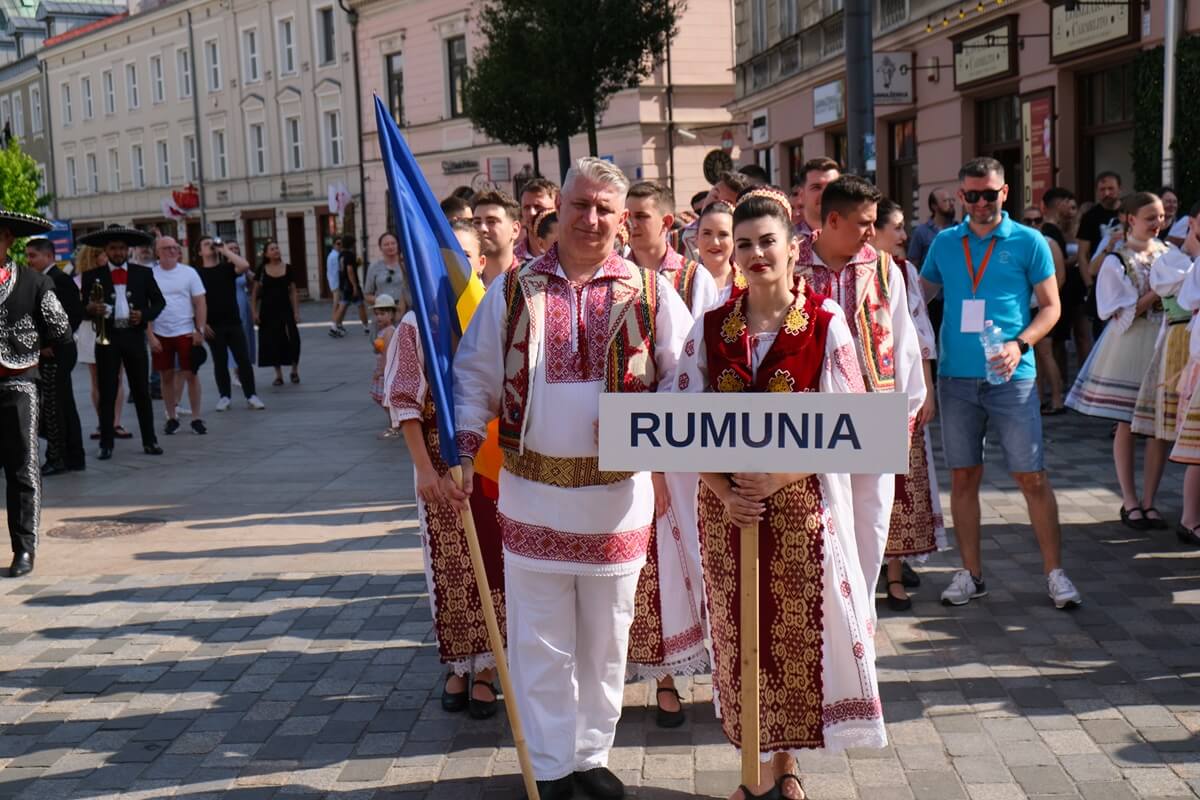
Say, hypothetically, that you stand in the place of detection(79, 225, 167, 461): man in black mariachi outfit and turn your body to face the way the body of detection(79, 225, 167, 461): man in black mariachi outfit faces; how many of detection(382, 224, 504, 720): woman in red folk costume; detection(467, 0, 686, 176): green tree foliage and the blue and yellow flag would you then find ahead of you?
2

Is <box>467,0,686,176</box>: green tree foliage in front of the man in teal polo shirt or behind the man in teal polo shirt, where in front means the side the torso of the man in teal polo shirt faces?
behind

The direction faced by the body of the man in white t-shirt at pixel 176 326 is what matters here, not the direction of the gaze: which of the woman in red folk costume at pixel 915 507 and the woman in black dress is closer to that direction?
the woman in red folk costume

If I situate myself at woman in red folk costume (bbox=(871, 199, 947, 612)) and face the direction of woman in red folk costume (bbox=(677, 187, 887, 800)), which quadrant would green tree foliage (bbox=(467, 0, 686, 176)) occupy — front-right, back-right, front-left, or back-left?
back-right

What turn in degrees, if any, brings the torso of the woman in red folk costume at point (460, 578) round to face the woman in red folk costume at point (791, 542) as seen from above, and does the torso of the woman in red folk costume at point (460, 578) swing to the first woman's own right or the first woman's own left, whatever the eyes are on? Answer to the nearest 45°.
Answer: approximately 45° to the first woman's own left

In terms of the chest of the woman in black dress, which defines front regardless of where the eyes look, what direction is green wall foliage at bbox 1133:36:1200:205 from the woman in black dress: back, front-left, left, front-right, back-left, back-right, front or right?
front-left

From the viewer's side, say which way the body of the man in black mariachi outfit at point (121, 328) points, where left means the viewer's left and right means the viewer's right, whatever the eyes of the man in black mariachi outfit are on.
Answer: facing the viewer

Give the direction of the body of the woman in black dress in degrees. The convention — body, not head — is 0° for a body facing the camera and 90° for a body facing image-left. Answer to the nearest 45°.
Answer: approximately 0°

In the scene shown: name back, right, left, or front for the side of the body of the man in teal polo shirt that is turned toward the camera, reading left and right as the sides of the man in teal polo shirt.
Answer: front

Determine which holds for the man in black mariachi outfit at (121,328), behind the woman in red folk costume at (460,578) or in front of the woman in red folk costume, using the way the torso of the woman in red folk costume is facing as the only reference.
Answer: behind

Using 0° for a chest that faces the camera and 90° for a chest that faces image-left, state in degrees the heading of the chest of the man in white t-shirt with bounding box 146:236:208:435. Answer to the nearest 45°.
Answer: approximately 0°

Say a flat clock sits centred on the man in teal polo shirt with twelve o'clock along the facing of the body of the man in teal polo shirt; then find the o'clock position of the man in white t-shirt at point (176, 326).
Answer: The man in white t-shirt is roughly at 4 o'clock from the man in teal polo shirt.
